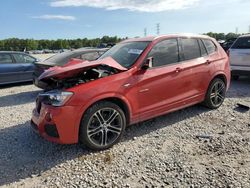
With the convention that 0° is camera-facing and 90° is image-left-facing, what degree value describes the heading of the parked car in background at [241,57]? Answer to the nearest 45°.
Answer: approximately 180°

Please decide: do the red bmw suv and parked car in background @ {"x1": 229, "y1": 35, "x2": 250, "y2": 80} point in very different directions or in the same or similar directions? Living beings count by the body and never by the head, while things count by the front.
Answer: very different directions

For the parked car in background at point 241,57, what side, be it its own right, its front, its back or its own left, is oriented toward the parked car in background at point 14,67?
left

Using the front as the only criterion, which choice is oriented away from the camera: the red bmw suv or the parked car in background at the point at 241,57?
the parked car in background

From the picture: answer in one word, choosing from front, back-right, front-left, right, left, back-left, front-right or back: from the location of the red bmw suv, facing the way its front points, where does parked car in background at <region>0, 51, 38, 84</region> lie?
right

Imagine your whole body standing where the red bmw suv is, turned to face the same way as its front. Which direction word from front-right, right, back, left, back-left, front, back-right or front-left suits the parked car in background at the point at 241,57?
back

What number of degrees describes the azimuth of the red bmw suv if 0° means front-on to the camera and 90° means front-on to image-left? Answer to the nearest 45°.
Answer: approximately 45°

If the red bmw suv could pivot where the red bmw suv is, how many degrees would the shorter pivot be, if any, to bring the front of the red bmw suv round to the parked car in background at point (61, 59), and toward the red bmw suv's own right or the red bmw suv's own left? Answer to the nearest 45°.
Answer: approximately 90° to the red bmw suv's own right

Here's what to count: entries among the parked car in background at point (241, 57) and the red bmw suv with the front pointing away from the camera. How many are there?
1

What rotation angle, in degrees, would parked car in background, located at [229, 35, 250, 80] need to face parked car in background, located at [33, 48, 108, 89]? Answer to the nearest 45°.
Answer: approximately 135° to its left
